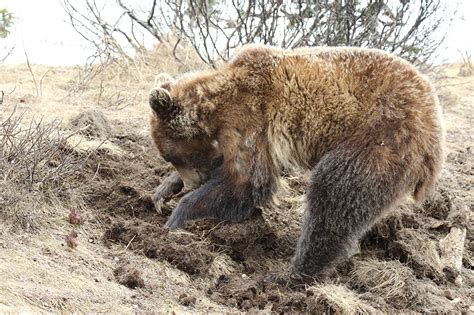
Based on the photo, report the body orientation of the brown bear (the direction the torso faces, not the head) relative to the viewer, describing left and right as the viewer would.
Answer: facing to the left of the viewer

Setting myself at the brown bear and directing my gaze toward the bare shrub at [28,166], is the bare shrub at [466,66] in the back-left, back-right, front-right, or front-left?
back-right

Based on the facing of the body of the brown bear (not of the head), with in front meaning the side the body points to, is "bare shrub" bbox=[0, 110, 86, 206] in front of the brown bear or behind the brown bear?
in front

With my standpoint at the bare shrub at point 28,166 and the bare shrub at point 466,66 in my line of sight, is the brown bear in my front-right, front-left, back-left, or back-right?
front-right

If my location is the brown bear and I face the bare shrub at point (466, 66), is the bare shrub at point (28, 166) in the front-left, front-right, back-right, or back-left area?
back-left

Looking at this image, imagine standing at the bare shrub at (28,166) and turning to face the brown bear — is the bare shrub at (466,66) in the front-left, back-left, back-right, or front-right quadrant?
front-left

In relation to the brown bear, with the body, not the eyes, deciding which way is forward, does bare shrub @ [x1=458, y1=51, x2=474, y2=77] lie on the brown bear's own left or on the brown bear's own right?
on the brown bear's own right
